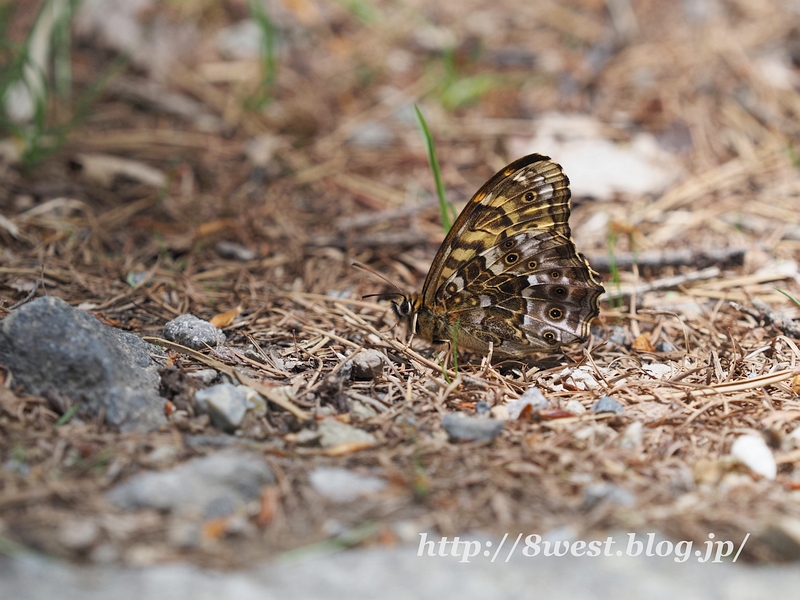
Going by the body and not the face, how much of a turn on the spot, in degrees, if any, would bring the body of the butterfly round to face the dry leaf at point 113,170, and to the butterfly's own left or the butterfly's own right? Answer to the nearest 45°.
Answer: approximately 45° to the butterfly's own right

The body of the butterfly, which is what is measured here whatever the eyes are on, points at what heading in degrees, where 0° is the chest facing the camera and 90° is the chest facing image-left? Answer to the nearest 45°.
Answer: approximately 90°

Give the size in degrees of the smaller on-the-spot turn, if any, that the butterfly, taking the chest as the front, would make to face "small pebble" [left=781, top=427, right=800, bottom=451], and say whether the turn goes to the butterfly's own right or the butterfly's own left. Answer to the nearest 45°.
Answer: approximately 135° to the butterfly's own left

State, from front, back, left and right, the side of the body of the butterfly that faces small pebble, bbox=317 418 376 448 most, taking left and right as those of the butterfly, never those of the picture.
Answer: left

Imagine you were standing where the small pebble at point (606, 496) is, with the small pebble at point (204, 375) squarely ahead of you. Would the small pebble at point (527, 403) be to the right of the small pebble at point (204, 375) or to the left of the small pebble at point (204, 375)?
right
